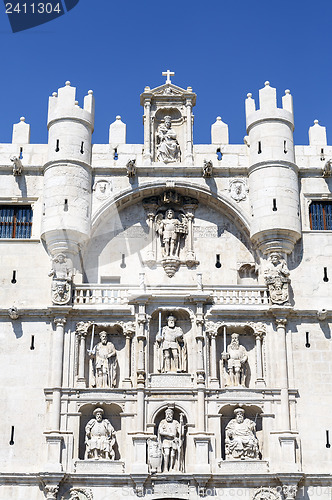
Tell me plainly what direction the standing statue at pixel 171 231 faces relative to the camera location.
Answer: facing the viewer

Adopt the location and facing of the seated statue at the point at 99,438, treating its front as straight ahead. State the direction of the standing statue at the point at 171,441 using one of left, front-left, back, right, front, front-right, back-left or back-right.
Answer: left

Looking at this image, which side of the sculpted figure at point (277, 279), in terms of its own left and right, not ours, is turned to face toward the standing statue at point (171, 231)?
right

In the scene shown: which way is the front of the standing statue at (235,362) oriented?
toward the camera

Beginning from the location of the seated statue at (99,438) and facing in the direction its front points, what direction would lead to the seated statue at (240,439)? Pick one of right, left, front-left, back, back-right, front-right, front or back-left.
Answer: left

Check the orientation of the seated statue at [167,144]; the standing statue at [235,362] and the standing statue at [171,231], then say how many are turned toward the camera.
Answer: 3

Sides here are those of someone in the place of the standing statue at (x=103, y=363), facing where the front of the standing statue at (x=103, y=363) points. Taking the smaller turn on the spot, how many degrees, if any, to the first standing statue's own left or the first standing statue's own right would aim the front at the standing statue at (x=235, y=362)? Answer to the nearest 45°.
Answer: approximately 90° to the first standing statue's own left

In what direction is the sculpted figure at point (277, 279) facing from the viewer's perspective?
toward the camera

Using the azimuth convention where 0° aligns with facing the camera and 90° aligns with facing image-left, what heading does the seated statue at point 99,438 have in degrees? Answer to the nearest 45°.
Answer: approximately 0°

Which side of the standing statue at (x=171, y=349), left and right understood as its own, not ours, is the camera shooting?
front
